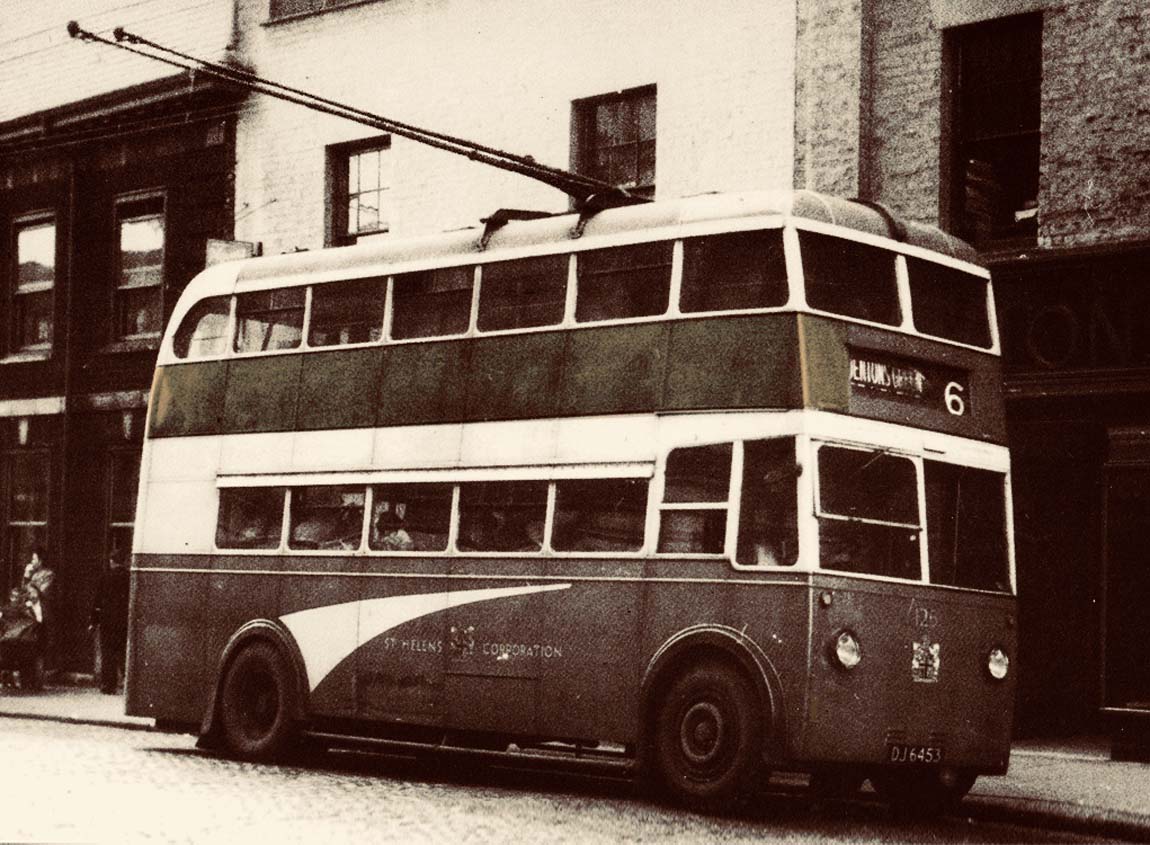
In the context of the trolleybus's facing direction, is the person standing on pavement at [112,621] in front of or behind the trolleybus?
behind

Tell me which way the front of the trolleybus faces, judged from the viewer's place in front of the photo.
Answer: facing the viewer and to the right of the viewer
